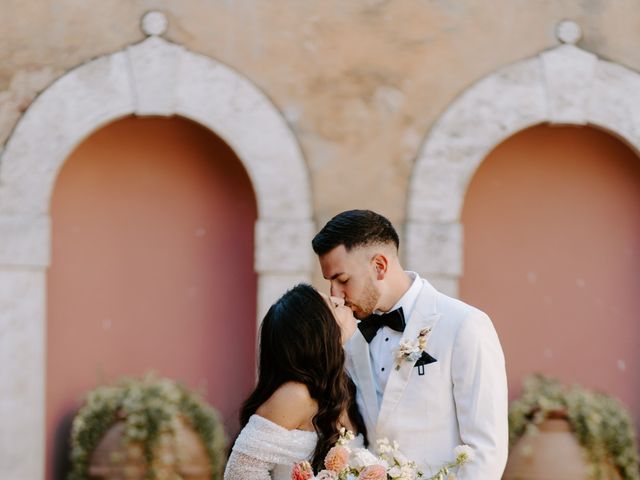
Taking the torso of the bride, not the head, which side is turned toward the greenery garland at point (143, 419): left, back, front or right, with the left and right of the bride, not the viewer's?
left

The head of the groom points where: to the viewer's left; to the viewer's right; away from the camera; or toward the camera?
to the viewer's left

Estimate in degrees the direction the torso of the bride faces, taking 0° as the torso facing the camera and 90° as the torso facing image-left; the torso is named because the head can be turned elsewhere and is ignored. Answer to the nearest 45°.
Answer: approximately 270°

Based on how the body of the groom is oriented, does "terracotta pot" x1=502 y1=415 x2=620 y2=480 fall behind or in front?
behind

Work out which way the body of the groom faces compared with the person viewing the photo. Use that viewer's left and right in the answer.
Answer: facing the viewer and to the left of the viewer

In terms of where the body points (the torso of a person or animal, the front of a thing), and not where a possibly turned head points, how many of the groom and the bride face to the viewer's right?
1
